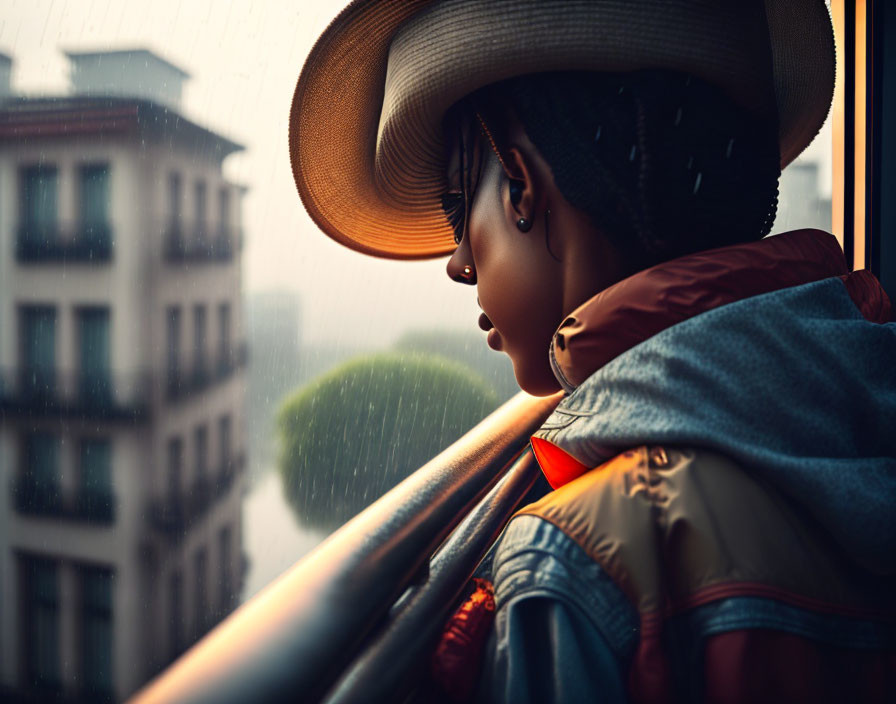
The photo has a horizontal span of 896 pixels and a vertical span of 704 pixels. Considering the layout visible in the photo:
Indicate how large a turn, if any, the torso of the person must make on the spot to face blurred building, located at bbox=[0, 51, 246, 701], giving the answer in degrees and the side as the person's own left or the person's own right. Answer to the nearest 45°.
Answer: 0° — they already face it

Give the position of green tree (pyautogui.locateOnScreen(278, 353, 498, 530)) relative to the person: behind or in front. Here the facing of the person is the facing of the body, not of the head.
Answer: in front

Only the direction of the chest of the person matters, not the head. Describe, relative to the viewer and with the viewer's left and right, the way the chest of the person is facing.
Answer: facing away from the viewer and to the left of the viewer
